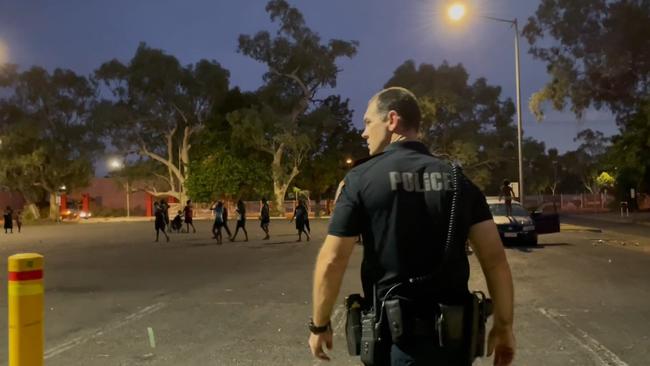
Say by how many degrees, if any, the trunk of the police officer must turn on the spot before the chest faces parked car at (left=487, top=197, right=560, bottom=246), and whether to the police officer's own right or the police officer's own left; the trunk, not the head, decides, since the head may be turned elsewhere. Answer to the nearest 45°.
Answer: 0° — they already face it

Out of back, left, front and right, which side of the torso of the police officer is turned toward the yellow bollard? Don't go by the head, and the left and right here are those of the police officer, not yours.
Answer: left

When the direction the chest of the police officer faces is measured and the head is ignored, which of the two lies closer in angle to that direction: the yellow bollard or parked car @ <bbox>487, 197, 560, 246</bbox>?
the parked car

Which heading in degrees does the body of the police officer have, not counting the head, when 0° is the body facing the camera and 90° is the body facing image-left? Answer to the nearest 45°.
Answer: approximately 180°
